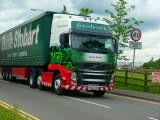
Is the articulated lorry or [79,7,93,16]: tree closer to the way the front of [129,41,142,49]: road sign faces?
the articulated lorry

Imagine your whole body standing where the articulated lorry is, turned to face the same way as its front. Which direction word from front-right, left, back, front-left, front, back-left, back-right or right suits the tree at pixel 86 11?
back-left

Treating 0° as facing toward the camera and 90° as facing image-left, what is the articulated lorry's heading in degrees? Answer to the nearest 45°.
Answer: approximately 315°

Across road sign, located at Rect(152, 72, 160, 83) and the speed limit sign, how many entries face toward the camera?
2
